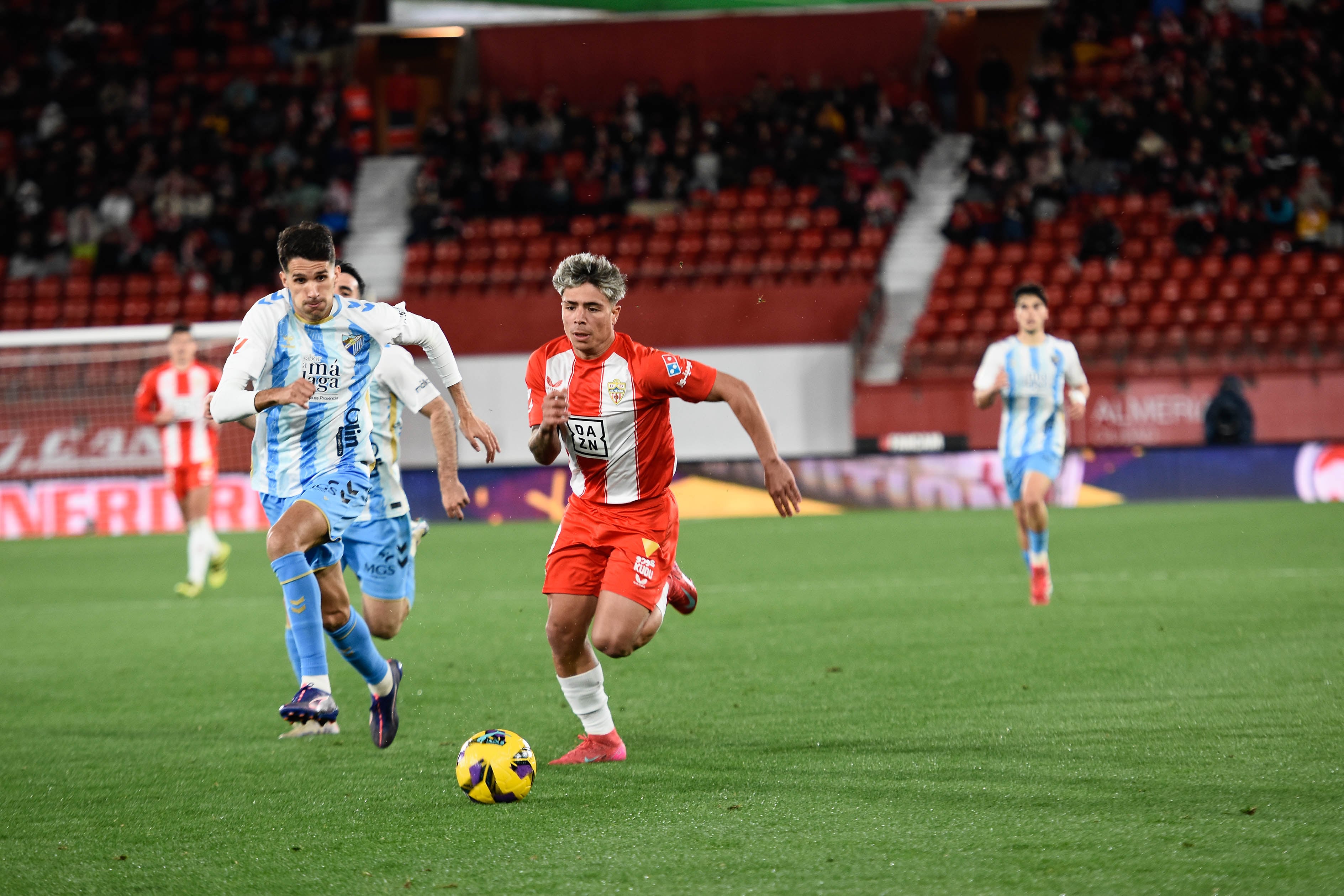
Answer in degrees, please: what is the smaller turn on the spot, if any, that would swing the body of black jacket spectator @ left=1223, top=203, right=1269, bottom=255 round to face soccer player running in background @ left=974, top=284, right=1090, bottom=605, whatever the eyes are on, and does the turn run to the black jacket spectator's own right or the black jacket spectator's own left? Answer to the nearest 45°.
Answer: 0° — they already face them

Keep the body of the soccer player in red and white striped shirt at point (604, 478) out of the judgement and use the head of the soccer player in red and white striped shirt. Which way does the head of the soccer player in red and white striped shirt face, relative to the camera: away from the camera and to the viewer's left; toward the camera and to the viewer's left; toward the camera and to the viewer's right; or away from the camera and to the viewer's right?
toward the camera and to the viewer's left

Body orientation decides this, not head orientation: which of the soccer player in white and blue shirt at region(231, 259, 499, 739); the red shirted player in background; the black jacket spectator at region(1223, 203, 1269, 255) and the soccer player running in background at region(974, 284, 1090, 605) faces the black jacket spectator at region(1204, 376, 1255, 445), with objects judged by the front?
the black jacket spectator at region(1223, 203, 1269, 255)

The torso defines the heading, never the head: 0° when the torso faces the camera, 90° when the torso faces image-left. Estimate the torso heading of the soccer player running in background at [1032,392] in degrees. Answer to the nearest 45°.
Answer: approximately 0°

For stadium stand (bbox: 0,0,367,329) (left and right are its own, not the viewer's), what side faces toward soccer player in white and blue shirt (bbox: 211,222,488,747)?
front

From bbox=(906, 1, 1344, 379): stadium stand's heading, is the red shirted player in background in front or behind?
in front

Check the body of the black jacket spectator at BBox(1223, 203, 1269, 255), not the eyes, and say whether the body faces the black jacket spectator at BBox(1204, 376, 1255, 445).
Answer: yes

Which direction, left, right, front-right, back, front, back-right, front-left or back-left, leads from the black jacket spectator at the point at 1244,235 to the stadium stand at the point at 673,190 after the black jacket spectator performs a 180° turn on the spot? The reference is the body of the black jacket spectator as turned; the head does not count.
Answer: left

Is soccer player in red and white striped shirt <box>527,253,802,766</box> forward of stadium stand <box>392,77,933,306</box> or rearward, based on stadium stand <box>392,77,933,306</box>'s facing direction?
forward

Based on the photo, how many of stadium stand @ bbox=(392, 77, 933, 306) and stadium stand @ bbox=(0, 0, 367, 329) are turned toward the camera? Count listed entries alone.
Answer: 2

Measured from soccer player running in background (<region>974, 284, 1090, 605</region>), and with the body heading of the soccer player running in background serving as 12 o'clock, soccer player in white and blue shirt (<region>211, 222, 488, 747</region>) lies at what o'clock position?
The soccer player in white and blue shirt is roughly at 1 o'clock from the soccer player running in background.

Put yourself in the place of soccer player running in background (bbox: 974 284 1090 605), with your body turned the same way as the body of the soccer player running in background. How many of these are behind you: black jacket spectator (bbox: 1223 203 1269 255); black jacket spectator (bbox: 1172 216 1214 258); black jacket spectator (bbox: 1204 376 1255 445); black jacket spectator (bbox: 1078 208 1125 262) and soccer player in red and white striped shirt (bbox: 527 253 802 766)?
4
